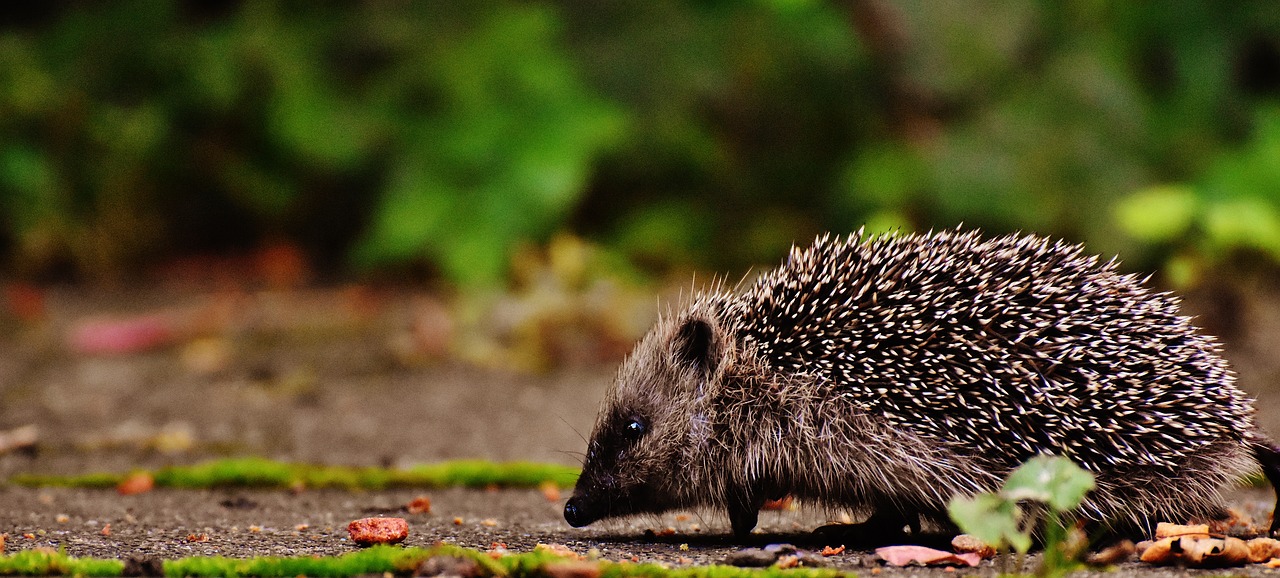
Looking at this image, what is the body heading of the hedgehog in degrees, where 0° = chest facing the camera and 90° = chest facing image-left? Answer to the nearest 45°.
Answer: approximately 90°

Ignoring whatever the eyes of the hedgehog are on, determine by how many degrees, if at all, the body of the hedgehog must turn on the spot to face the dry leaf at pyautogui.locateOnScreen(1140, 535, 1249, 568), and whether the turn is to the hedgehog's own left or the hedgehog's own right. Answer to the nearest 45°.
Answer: approximately 180°

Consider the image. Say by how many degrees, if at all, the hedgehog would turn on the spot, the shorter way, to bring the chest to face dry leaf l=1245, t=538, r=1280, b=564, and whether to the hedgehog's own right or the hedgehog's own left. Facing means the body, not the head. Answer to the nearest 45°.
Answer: approximately 180°

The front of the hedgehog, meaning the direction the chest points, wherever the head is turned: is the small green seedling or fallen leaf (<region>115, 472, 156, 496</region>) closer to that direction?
the fallen leaf

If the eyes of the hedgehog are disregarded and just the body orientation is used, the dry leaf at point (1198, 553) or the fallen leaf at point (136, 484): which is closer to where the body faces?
the fallen leaf

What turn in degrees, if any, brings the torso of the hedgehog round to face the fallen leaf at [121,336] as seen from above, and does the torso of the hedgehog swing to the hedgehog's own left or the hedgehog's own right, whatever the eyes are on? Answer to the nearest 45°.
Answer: approximately 45° to the hedgehog's own right

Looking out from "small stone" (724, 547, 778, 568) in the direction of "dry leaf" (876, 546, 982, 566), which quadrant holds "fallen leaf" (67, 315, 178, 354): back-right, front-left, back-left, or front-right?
back-left

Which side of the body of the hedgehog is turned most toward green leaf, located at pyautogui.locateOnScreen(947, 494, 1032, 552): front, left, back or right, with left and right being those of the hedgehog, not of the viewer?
left

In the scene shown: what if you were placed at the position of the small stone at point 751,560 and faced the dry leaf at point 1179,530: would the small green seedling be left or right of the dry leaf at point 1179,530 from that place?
right

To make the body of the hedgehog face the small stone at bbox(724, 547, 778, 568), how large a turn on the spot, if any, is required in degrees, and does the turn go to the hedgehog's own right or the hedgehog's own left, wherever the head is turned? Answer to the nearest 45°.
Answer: approximately 45° to the hedgehog's own left
